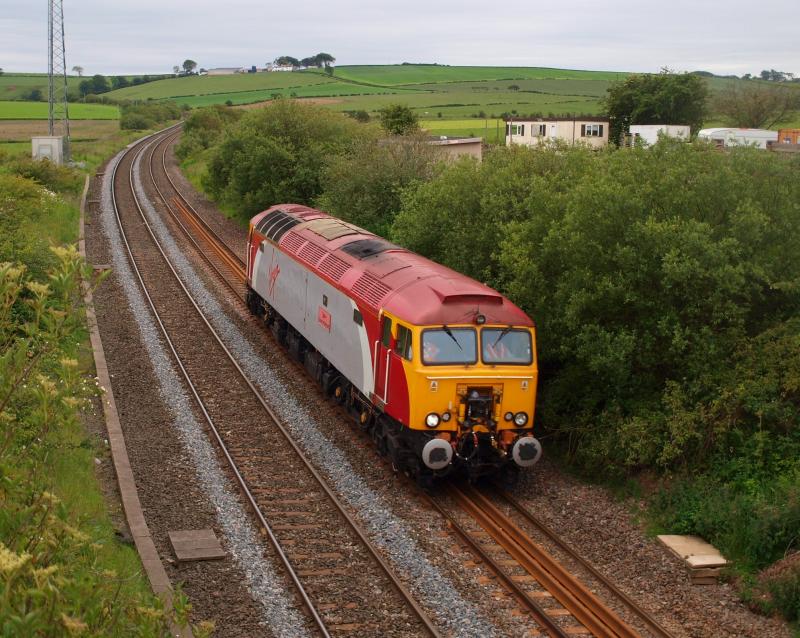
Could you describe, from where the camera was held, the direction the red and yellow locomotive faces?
facing the viewer and to the right of the viewer

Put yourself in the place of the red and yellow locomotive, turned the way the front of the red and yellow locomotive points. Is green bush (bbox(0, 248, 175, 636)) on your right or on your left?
on your right

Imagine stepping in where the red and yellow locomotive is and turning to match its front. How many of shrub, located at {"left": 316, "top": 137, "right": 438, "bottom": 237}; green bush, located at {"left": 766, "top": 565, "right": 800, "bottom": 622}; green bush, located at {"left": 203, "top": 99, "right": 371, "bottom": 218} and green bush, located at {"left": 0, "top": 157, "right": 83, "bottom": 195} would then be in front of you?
1

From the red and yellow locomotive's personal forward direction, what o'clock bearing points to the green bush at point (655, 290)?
The green bush is roughly at 10 o'clock from the red and yellow locomotive.

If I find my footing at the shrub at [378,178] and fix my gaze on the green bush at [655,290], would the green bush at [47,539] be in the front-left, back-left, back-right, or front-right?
front-right

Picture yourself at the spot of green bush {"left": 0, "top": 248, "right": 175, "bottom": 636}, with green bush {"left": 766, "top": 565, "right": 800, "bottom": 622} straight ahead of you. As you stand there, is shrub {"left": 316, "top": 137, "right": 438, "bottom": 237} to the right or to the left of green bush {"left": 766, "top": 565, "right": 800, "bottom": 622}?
left

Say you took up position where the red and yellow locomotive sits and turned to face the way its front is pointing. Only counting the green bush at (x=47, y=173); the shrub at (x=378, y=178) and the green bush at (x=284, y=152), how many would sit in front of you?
0

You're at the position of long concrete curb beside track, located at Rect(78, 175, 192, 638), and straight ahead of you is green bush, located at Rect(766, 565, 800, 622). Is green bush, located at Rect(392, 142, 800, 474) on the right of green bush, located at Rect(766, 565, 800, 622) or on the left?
left

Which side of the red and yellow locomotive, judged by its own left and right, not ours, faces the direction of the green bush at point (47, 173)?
back

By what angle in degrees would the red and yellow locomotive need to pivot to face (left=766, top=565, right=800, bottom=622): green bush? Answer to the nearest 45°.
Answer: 0° — it already faces it

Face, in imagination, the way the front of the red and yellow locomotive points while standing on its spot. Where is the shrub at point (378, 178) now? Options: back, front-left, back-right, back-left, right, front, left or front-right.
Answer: back-left

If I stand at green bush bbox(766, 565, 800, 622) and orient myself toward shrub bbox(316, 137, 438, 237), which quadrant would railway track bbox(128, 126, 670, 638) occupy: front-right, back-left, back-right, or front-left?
front-left

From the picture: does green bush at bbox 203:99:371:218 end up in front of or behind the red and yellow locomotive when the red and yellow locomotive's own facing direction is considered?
behind

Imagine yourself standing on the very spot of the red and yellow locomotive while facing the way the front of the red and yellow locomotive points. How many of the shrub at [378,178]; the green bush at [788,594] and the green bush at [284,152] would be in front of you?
1

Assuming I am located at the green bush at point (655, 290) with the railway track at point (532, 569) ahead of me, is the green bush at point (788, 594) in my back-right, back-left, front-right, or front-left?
front-left
